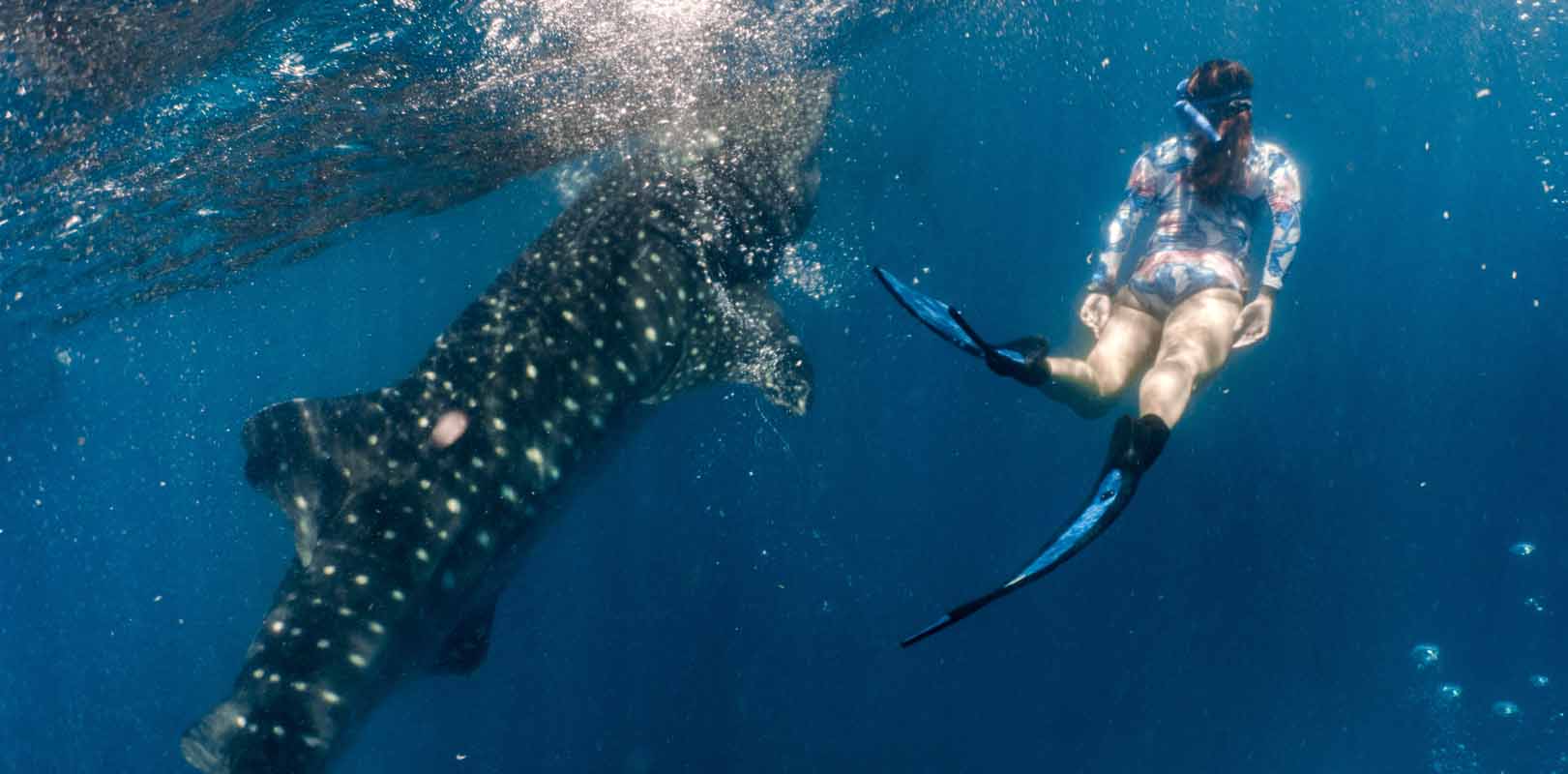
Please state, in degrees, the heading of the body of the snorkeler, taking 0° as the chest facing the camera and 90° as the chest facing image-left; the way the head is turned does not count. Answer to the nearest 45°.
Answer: approximately 180°

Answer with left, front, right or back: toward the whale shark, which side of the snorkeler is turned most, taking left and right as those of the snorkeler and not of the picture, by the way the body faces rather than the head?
left
